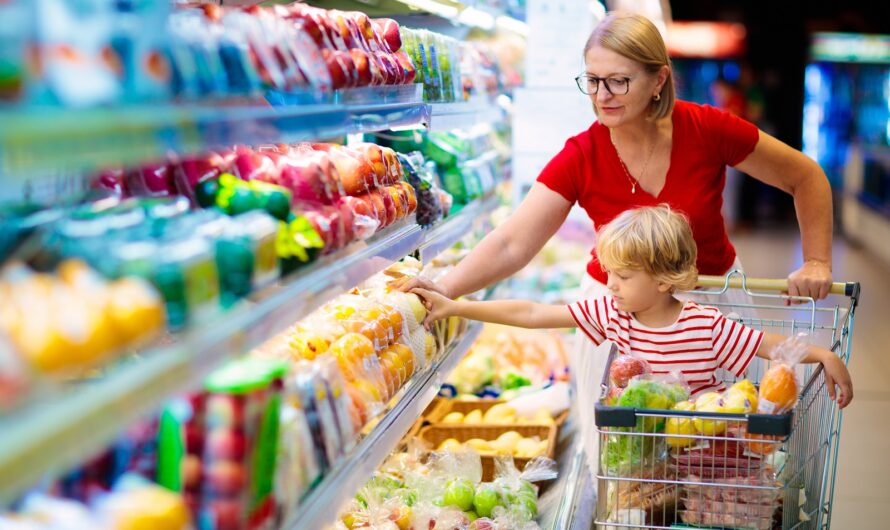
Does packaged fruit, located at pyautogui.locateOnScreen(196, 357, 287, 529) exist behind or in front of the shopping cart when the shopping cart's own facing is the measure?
in front

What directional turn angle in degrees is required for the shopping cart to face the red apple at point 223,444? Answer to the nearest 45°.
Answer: approximately 45° to its right

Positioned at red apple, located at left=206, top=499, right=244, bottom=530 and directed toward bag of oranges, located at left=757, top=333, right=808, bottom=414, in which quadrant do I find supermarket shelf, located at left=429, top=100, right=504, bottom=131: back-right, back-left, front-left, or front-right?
front-left

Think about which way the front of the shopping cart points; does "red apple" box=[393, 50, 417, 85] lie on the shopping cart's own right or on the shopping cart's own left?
on the shopping cart's own right

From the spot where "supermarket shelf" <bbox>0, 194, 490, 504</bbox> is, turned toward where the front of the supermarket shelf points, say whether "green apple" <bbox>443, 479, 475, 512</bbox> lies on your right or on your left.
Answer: on your left

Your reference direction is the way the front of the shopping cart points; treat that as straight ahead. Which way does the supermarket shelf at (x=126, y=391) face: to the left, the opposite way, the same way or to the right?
to the left

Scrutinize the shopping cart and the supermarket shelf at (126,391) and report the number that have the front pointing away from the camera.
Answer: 0

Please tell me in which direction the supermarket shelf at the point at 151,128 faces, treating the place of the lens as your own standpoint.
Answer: facing the viewer and to the right of the viewer

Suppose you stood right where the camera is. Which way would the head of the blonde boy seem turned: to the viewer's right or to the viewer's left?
to the viewer's left

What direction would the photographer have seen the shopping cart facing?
facing the viewer

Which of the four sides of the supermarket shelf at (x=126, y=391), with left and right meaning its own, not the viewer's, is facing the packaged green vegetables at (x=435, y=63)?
left

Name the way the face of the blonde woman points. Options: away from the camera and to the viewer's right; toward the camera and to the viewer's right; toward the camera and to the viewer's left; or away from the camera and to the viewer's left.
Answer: toward the camera and to the viewer's left
